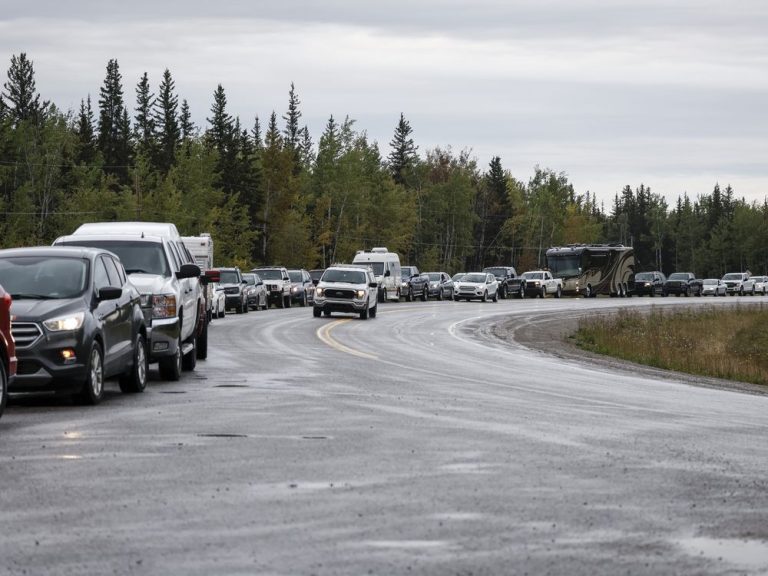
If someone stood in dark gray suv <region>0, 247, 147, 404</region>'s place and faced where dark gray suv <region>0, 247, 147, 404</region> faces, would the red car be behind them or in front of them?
in front

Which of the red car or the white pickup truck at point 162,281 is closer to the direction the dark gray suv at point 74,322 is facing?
the red car

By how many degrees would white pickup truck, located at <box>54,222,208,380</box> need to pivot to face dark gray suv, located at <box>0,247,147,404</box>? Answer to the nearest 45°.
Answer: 0° — it already faces it

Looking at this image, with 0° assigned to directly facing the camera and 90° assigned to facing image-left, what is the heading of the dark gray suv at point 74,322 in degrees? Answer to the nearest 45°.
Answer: approximately 45°

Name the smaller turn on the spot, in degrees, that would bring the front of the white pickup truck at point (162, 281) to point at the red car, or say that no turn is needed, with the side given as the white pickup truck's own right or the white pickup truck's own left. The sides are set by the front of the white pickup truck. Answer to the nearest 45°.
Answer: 0° — it already faces it

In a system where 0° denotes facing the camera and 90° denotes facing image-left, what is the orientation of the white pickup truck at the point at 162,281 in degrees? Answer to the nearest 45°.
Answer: approximately 0°

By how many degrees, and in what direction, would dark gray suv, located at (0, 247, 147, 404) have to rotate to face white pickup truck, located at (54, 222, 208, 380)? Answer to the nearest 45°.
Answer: approximately 135° to its right
